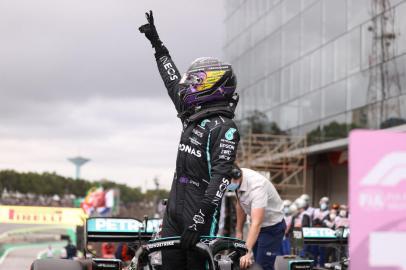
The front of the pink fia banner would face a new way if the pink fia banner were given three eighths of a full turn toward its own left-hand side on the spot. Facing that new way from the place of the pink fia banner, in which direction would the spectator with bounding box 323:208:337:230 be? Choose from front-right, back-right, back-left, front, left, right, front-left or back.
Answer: front-left

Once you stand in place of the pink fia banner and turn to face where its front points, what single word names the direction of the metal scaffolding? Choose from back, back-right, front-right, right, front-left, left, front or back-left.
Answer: back

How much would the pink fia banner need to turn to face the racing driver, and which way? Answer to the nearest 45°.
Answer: approximately 135° to its right

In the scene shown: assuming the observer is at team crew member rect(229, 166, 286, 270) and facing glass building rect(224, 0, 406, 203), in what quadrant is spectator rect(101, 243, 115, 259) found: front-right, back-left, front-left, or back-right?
front-left

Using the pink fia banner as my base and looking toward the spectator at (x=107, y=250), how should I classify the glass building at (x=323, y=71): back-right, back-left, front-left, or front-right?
front-right

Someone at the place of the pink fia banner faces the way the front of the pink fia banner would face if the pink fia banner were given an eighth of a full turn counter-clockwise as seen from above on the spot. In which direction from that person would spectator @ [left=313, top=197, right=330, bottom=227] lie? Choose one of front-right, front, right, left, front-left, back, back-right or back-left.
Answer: back-left

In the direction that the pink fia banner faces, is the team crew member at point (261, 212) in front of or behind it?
behind

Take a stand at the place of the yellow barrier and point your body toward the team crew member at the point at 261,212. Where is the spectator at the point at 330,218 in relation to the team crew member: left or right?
left

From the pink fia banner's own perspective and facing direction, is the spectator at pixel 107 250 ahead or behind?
behind

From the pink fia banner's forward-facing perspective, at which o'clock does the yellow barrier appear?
The yellow barrier is roughly at 5 o'clock from the pink fia banner.

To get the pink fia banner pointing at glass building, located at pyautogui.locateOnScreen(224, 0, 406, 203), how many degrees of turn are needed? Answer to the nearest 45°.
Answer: approximately 180°

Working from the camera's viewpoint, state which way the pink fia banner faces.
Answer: facing the viewer
